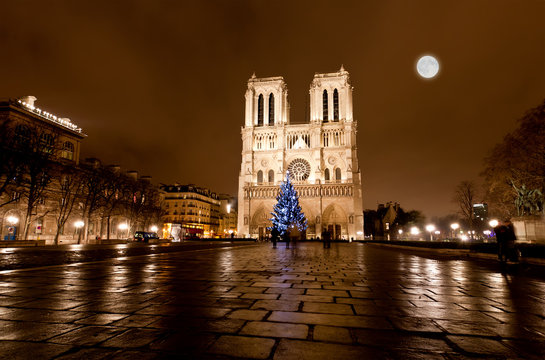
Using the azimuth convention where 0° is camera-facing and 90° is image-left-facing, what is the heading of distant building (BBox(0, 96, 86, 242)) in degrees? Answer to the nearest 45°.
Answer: approximately 315°

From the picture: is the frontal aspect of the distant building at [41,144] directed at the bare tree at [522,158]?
yes
